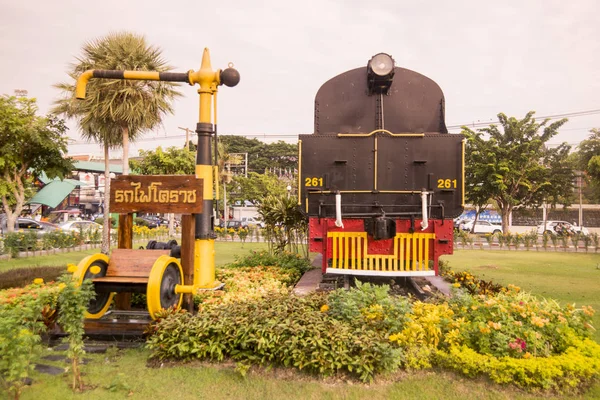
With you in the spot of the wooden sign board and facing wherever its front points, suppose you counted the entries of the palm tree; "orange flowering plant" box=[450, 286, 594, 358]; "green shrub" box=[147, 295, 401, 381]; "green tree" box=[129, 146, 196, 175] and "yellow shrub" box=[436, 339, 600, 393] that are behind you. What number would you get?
2

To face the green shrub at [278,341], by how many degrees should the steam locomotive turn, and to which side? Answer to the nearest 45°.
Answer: approximately 180°

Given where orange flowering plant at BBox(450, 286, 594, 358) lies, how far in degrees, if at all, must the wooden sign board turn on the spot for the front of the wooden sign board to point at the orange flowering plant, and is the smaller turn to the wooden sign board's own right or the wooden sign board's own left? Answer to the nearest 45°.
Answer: approximately 45° to the wooden sign board's own left

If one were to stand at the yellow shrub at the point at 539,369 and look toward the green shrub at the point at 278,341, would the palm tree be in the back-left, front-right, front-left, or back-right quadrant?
front-right

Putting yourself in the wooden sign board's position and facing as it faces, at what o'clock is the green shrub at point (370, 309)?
The green shrub is roughly at 10 o'clock from the wooden sign board.

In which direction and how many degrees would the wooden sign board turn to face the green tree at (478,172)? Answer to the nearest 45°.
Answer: approximately 135° to its left

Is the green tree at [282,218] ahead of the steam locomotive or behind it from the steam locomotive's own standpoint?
ahead

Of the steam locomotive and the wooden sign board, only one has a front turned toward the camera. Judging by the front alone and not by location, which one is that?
the wooden sign board

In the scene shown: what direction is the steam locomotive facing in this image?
away from the camera

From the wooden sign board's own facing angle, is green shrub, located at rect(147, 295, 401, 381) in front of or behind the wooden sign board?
in front

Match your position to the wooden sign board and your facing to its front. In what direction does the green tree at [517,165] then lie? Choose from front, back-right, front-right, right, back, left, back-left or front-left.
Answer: back-left

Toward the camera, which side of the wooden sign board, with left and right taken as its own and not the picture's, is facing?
front
